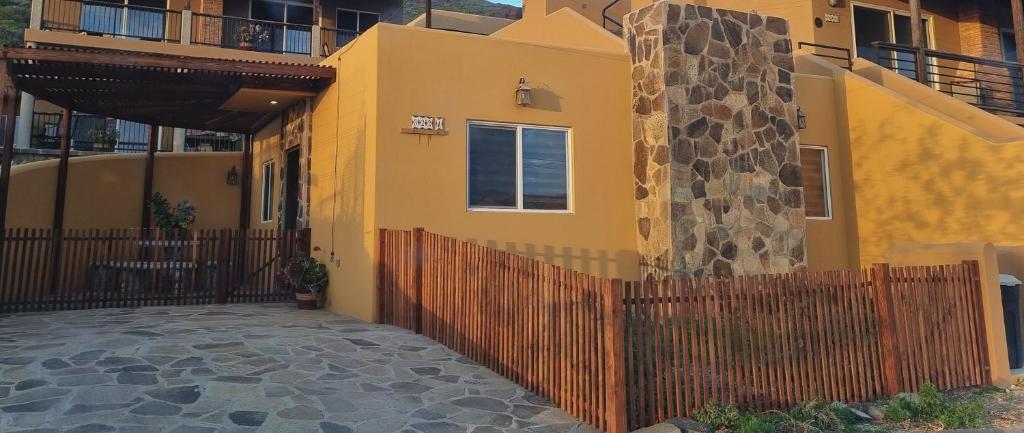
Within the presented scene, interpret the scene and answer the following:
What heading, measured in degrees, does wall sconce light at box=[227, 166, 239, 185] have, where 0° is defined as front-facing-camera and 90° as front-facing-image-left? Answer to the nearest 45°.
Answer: approximately 0°

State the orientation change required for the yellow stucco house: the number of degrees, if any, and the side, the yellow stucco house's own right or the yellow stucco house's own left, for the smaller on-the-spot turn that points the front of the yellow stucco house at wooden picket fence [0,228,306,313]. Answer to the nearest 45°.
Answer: approximately 90° to the yellow stucco house's own right

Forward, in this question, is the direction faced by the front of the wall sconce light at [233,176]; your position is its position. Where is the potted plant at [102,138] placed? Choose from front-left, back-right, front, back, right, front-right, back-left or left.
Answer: back-right

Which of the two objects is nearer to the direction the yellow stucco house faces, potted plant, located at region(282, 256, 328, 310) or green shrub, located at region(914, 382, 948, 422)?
the green shrub

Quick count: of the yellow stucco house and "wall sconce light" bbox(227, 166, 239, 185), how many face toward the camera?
2
